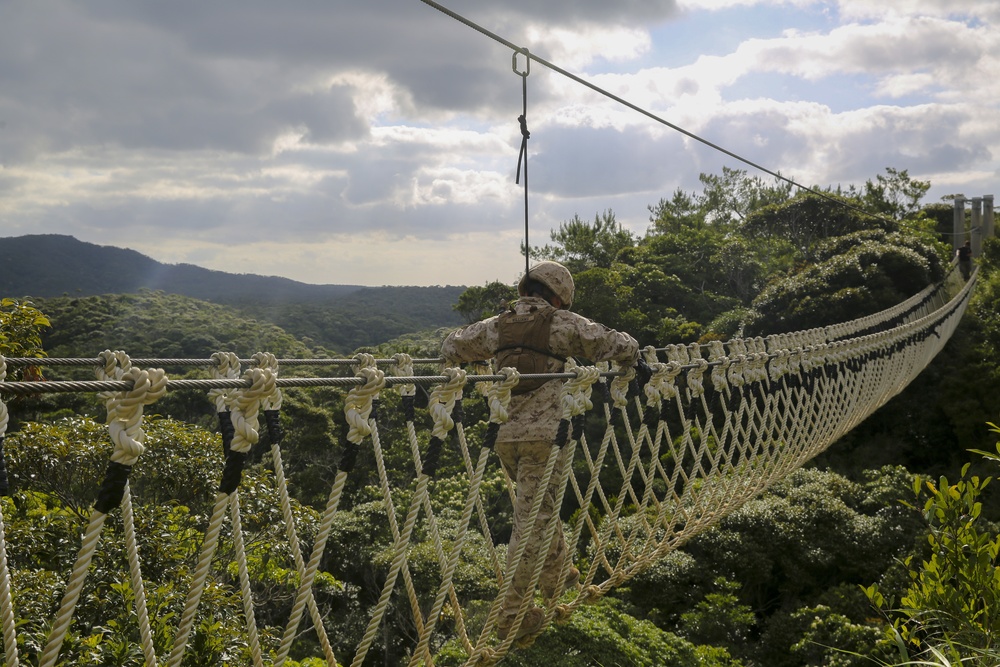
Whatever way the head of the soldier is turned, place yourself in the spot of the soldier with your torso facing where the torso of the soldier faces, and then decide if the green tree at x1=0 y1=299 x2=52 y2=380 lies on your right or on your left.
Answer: on your left

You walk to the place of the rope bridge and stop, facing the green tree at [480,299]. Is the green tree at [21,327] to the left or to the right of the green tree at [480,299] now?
left

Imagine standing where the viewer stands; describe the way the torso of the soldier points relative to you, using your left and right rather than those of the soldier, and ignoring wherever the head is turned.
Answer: facing away from the viewer and to the right of the viewer

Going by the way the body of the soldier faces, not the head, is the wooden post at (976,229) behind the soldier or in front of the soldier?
in front

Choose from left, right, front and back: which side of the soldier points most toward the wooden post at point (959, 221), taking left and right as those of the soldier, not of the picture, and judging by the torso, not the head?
front

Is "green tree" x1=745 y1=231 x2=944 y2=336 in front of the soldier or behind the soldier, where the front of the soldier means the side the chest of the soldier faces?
in front
